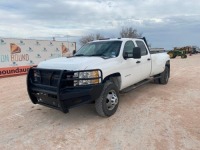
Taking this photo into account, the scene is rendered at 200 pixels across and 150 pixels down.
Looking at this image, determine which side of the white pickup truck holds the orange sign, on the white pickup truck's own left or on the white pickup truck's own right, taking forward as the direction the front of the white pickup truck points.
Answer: on the white pickup truck's own right

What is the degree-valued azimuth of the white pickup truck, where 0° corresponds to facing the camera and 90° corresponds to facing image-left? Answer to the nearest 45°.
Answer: approximately 45°
